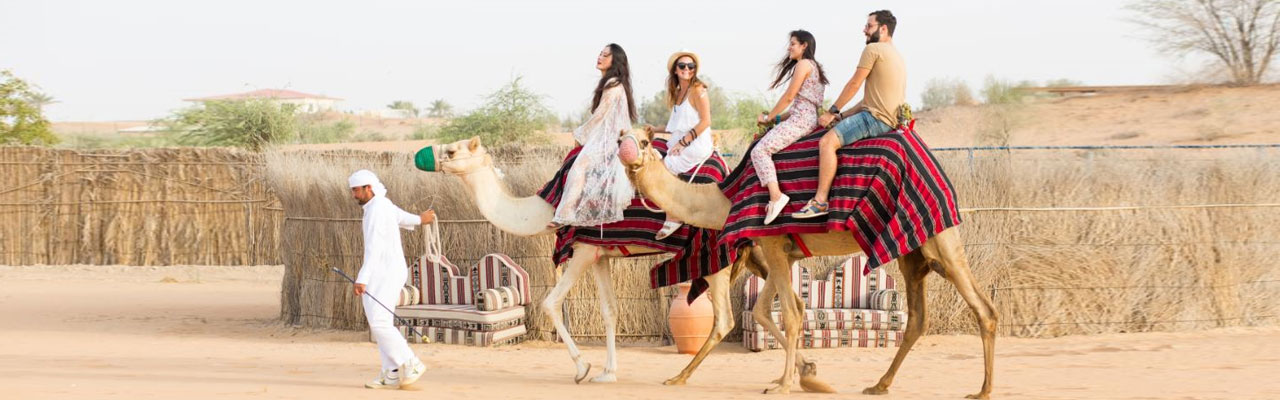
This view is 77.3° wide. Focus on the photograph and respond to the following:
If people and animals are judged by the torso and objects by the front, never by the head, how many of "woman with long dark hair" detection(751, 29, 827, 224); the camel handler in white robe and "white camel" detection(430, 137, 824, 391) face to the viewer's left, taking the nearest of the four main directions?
3

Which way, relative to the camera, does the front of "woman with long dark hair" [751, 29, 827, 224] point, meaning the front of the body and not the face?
to the viewer's left

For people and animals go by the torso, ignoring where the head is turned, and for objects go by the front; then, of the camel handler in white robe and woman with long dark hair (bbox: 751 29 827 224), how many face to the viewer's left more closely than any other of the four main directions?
2

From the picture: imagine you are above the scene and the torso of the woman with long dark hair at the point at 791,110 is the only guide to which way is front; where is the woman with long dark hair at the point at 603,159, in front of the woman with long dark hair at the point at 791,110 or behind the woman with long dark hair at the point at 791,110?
in front

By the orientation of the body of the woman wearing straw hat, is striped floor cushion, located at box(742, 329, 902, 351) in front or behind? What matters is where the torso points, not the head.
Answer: behind

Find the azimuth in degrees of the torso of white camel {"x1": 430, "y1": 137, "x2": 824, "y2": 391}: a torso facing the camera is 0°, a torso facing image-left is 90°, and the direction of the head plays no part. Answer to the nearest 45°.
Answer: approximately 90°

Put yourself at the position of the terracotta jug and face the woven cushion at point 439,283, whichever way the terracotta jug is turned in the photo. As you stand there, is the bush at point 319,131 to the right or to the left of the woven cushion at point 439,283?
right

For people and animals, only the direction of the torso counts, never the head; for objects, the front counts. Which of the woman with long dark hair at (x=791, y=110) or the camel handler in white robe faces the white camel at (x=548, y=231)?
the woman with long dark hair

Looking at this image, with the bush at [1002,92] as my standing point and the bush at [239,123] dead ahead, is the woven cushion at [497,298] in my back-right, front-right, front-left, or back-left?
front-left

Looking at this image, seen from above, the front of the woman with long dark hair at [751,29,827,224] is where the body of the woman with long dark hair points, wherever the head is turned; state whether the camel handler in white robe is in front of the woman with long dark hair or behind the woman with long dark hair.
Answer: in front

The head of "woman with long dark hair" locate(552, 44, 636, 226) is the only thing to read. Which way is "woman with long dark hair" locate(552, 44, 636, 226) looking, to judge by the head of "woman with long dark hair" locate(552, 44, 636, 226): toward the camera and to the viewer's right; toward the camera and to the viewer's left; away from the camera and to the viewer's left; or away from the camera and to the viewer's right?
toward the camera and to the viewer's left

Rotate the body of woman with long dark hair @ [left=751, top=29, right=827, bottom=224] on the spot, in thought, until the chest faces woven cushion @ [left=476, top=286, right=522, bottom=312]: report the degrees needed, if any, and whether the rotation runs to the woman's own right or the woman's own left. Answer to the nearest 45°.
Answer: approximately 45° to the woman's own right
